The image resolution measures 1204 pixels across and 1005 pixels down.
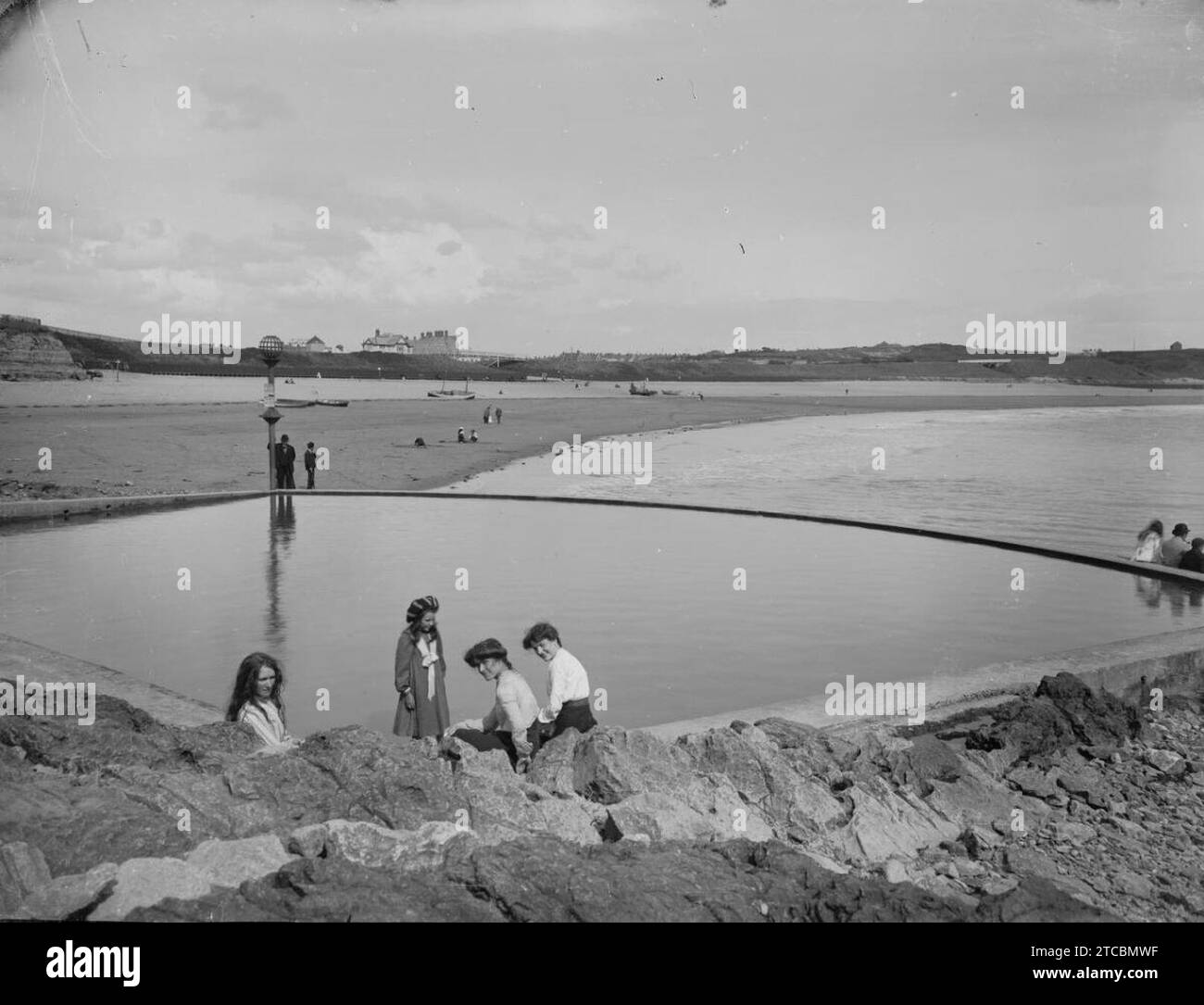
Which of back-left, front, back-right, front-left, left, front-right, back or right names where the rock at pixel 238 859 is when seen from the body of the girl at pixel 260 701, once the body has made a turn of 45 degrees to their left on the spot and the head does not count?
right

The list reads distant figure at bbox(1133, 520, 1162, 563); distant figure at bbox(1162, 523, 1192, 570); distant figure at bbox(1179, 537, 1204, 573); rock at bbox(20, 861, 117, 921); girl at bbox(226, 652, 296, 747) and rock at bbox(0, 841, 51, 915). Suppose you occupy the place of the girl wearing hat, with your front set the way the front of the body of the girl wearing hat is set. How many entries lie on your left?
3

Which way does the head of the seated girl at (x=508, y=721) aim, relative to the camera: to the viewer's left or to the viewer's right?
to the viewer's left

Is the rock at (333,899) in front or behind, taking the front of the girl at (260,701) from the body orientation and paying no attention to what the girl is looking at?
in front

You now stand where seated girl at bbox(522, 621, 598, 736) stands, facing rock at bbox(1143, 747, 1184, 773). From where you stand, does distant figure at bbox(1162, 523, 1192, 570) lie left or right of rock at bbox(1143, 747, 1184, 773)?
left

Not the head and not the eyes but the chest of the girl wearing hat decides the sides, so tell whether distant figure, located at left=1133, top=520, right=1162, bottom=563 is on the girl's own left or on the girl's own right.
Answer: on the girl's own left

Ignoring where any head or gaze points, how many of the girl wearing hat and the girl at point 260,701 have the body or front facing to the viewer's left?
0

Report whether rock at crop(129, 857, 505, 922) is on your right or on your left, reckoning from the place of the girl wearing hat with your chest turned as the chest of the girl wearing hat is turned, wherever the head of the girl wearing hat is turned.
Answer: on your right

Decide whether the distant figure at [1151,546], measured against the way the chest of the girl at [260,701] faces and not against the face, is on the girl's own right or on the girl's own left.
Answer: on the girl's own left

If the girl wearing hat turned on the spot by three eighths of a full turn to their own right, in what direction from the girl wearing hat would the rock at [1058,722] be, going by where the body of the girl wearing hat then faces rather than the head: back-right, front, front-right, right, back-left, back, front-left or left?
back

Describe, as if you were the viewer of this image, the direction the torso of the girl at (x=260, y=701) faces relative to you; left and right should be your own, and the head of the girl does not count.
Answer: facing the viewer and to the right of the viewer

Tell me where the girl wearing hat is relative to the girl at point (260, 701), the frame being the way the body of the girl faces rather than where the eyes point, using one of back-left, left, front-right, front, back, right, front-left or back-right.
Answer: front-left
